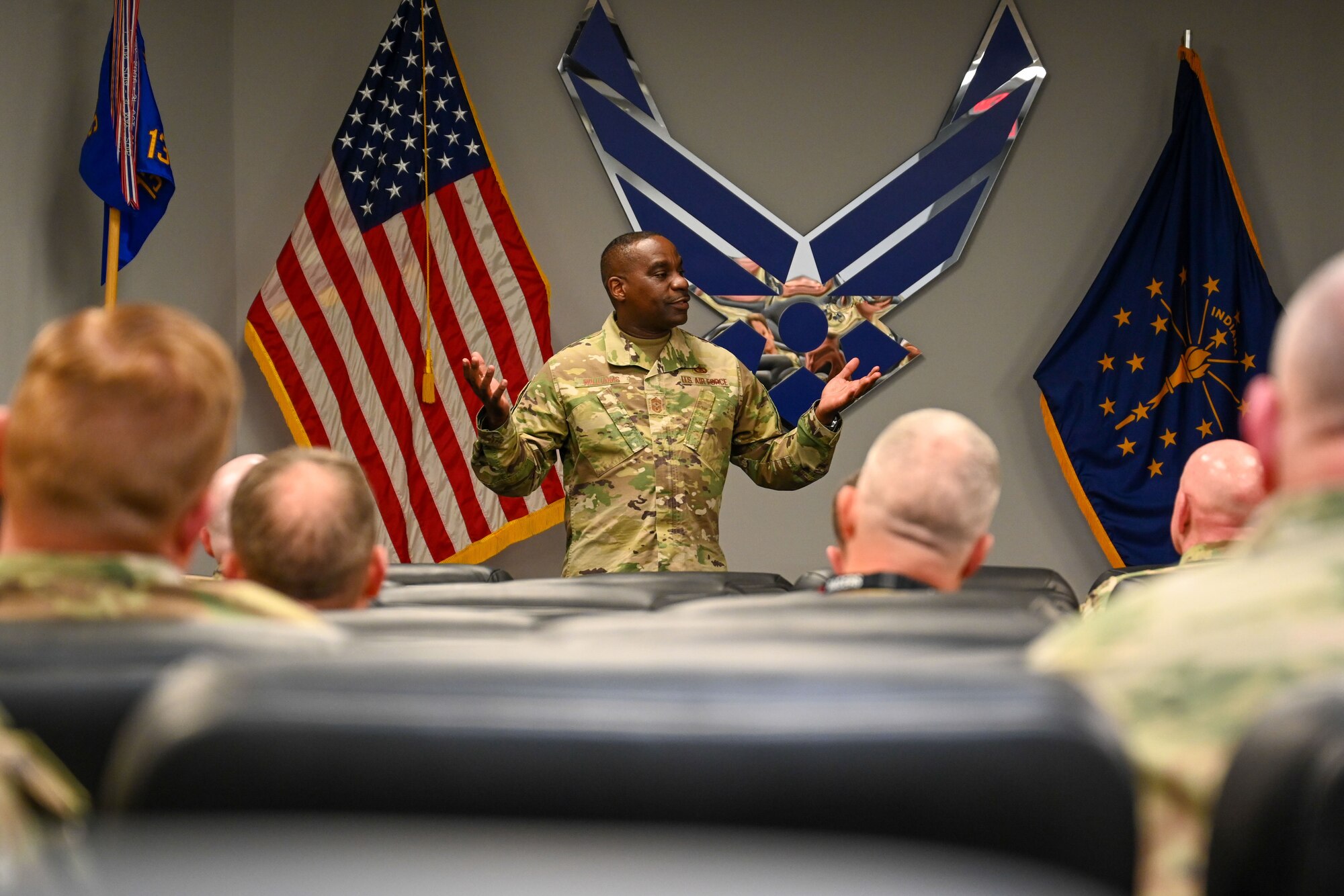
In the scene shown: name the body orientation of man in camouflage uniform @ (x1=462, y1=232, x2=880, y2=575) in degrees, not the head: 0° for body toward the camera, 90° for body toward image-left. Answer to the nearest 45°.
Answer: approximately 0°

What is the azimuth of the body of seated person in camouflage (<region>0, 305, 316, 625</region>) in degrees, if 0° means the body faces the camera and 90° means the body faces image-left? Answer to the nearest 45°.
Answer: approximately 180°

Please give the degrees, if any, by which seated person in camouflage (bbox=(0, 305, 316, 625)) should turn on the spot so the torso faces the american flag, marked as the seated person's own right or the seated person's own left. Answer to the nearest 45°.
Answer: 0° — they already face it

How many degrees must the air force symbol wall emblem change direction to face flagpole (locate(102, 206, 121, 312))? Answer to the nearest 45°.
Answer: approximately 45° to its right

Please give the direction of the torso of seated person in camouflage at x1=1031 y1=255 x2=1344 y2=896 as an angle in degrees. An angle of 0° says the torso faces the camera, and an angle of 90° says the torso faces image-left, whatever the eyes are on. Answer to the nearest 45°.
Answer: approximately 180°

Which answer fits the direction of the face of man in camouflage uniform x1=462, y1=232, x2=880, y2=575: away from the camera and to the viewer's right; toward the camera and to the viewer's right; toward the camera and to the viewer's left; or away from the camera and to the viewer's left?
toward the camera and to the viewer's right

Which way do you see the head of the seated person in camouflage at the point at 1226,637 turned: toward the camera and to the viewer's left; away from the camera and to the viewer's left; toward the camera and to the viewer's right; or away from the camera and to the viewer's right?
away from the camera and to the viewer's left

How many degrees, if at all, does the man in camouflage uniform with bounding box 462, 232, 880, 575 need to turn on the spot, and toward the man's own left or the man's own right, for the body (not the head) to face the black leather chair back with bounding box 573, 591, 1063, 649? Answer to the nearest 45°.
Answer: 0° — they already face it
